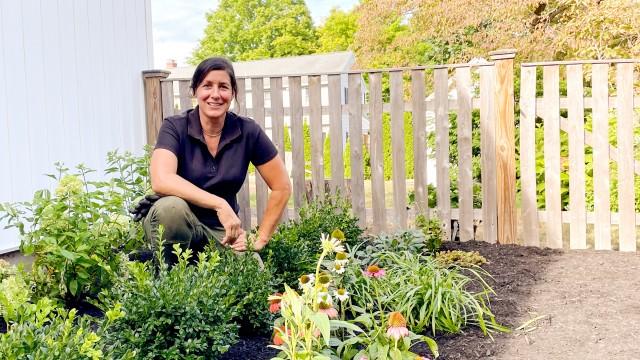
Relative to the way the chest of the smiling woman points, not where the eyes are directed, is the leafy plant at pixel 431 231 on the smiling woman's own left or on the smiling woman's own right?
on the smiling woman's own left

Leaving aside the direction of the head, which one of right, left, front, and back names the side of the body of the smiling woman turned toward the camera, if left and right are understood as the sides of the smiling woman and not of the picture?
front

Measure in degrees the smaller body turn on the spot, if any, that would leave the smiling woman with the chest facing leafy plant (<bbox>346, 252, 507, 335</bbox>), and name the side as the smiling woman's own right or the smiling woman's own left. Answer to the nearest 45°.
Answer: approximately 45° to the smiling woman's own left

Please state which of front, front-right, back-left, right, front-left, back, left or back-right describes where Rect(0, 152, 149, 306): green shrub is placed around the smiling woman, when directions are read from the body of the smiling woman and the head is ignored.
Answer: right

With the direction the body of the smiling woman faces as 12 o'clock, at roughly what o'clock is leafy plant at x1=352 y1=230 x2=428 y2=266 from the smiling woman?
The leafy plant is roughly at 8 o'clock from the smiling woman.

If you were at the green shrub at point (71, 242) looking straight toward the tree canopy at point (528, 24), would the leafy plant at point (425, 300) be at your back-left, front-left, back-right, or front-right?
front-right

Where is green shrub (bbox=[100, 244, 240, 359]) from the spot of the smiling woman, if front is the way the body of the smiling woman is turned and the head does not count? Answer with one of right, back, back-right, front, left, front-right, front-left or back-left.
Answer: front
